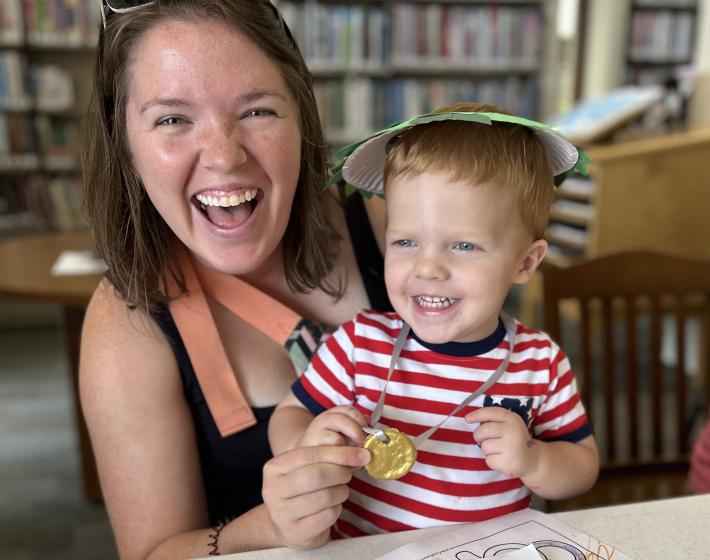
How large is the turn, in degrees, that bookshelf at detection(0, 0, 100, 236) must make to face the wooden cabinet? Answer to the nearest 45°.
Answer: approximately 45° to its left

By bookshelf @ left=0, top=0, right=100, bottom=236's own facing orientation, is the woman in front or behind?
in front

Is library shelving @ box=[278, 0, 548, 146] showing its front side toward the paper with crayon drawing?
yes

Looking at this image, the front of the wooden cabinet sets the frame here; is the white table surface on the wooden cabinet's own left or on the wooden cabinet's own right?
on the wooden cabinet's own left

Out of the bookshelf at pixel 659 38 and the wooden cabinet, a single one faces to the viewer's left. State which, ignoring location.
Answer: the wooden cabinet

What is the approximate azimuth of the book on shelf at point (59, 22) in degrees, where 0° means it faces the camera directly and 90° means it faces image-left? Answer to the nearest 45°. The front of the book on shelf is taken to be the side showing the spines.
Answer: approximately 0°

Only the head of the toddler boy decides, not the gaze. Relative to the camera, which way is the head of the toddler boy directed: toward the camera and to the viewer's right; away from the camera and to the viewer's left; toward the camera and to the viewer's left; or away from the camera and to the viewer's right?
toward the camera and to the viewer's left

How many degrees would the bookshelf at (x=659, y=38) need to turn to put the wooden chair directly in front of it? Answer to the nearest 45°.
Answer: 0° — it already faces it

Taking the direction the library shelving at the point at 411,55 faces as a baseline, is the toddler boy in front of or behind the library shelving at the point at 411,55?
in front

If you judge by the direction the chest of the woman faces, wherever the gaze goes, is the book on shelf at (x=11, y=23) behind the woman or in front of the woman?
behind

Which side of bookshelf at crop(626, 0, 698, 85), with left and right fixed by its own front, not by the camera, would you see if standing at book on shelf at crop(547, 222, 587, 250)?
front

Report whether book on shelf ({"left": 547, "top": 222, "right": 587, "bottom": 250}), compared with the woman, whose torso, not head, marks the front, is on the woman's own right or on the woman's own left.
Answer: on the woman's own left
